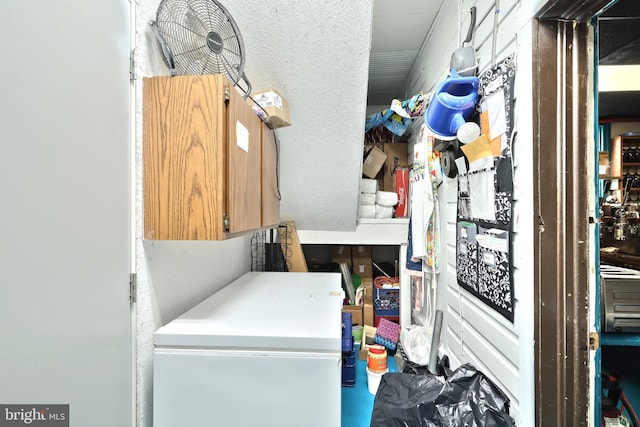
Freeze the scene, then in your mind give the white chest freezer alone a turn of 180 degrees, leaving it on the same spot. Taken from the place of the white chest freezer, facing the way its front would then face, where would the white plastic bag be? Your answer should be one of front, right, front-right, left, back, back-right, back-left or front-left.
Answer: back-right

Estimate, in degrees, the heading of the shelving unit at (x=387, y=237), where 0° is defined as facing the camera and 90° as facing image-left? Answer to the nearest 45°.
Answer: approximately 0°

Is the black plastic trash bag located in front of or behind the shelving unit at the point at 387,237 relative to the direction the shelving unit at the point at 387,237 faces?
in front

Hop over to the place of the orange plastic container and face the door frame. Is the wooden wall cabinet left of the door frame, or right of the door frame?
right

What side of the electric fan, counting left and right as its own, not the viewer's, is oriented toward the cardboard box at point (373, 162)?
left

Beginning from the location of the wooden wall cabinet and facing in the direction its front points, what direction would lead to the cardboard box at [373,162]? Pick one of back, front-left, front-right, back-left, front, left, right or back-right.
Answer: front-left

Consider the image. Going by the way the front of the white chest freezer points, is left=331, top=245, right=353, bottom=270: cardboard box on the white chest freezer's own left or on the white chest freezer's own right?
on the white chest freezer's own left

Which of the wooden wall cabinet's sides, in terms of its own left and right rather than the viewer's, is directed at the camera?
right

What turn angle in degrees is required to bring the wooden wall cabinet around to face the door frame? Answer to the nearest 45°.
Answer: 0° — it already faces it

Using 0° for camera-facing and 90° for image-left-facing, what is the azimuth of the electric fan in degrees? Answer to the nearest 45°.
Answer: approximately 315°
